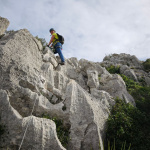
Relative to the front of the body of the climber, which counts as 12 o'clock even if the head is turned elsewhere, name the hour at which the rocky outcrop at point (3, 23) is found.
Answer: The rocky outcrop is roughly at 11 o'clock from the climber.

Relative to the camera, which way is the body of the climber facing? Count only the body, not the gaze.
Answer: to the viewer's left
